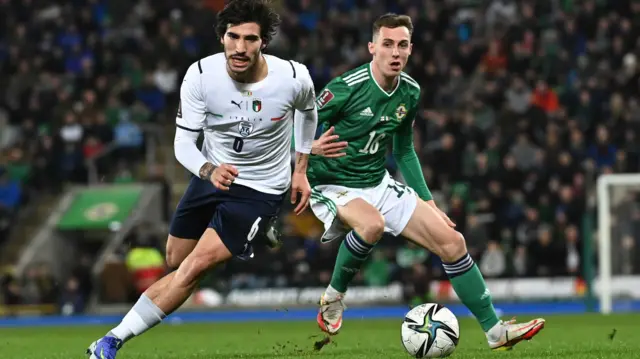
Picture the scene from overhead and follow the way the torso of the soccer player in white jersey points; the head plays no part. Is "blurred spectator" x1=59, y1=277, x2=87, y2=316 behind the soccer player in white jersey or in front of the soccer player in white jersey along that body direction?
behind

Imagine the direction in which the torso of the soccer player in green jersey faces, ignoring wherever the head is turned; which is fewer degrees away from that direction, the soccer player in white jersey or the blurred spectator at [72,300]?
the soccer player in white jersey

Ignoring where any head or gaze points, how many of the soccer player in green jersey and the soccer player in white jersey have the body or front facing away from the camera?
0

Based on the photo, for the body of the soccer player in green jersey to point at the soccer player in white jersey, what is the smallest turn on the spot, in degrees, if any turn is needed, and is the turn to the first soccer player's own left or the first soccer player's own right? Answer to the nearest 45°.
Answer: approximately 90° to the first soccer player's own right

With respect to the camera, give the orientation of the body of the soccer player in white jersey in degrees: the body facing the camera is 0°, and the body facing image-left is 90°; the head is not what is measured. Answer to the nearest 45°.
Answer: approximately 0°
